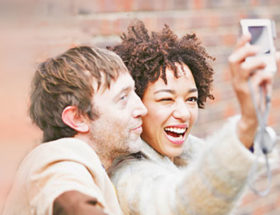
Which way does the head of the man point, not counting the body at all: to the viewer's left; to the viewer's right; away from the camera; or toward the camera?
to the viewer's right

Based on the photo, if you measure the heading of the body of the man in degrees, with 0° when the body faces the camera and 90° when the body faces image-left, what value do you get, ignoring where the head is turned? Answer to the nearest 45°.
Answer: approximately 270°

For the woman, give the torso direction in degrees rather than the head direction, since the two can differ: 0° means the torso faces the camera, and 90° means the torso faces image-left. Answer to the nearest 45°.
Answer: approximately 315°
